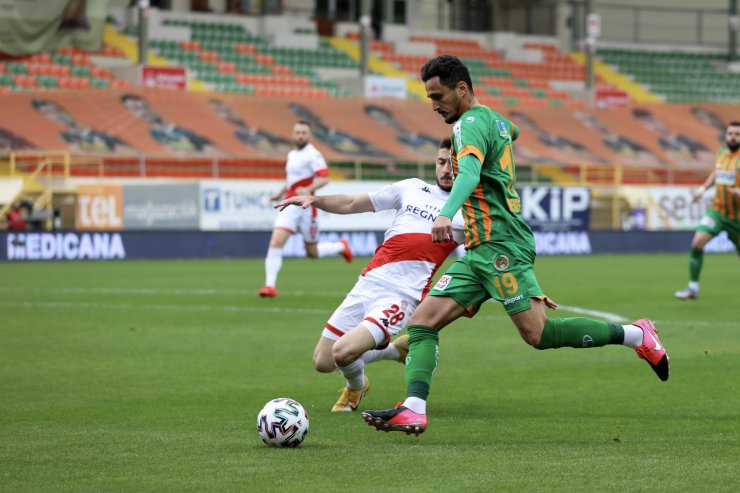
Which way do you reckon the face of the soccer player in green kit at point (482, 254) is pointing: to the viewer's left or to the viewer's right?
to the viewer's left

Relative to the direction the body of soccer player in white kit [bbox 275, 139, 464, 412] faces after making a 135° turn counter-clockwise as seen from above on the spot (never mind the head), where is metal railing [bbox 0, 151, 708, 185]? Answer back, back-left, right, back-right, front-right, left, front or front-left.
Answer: left

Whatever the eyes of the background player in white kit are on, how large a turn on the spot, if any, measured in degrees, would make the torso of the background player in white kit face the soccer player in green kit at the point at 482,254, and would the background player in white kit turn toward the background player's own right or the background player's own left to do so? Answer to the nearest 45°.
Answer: approximately 45° to the background player's own left

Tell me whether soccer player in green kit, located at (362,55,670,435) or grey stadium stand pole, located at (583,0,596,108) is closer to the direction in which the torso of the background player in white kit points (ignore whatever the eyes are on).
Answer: the soccer player in green kit

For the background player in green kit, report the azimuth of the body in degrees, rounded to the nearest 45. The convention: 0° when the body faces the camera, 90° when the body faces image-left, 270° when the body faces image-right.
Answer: approximately 45°

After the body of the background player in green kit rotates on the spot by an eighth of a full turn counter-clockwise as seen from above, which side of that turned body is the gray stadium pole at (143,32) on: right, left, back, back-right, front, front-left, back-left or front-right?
back-right

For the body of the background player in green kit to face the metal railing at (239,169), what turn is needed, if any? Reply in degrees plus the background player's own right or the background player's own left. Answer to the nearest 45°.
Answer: approximately 90° to the background player's own right

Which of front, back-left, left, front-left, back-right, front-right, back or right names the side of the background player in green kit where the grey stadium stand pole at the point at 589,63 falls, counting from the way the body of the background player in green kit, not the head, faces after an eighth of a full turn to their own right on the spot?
right

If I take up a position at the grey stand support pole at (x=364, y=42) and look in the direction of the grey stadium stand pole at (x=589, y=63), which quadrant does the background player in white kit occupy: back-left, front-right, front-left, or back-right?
back-right

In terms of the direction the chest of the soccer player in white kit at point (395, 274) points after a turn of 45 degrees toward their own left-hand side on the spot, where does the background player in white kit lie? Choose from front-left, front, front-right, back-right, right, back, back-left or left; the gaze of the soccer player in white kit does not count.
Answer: back

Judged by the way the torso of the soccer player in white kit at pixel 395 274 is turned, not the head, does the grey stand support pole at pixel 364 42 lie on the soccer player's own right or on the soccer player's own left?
on the soccer player's own right

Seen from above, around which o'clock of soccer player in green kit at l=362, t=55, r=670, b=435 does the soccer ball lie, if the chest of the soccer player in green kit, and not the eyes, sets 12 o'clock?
The soccer ball is roughly at 11 o'clock from the soccer player in green kit.

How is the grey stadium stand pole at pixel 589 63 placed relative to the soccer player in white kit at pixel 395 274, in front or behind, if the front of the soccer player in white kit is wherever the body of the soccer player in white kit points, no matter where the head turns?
behind

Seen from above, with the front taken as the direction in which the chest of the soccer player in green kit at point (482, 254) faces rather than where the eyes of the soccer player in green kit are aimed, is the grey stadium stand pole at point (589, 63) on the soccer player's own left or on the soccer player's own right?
on the soccer player's own right

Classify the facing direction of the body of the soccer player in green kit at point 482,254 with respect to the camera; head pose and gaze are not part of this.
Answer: to the viewer's left
